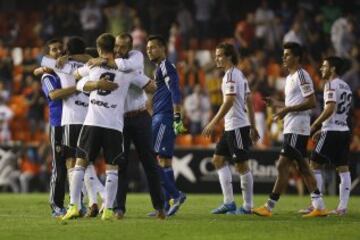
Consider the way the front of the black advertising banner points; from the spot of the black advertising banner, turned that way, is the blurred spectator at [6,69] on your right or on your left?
on your right

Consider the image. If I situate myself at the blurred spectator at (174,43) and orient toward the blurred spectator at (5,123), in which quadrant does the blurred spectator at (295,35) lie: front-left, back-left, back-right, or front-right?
back-left

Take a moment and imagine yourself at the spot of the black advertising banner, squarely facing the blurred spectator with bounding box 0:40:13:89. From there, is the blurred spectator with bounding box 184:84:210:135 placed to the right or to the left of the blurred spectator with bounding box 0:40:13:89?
right

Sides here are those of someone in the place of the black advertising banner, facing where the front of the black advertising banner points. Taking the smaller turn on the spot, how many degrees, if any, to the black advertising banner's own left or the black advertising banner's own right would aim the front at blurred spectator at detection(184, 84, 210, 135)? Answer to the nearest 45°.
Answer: approximately 180°

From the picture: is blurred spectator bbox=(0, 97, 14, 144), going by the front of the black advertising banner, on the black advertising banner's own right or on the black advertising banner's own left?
on the black advertising banner's own right

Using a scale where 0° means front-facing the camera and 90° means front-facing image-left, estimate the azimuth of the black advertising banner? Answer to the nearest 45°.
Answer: approximately 0°

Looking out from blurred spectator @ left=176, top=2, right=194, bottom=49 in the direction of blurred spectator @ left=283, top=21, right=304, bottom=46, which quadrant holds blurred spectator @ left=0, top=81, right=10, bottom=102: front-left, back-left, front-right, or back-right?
back-right
